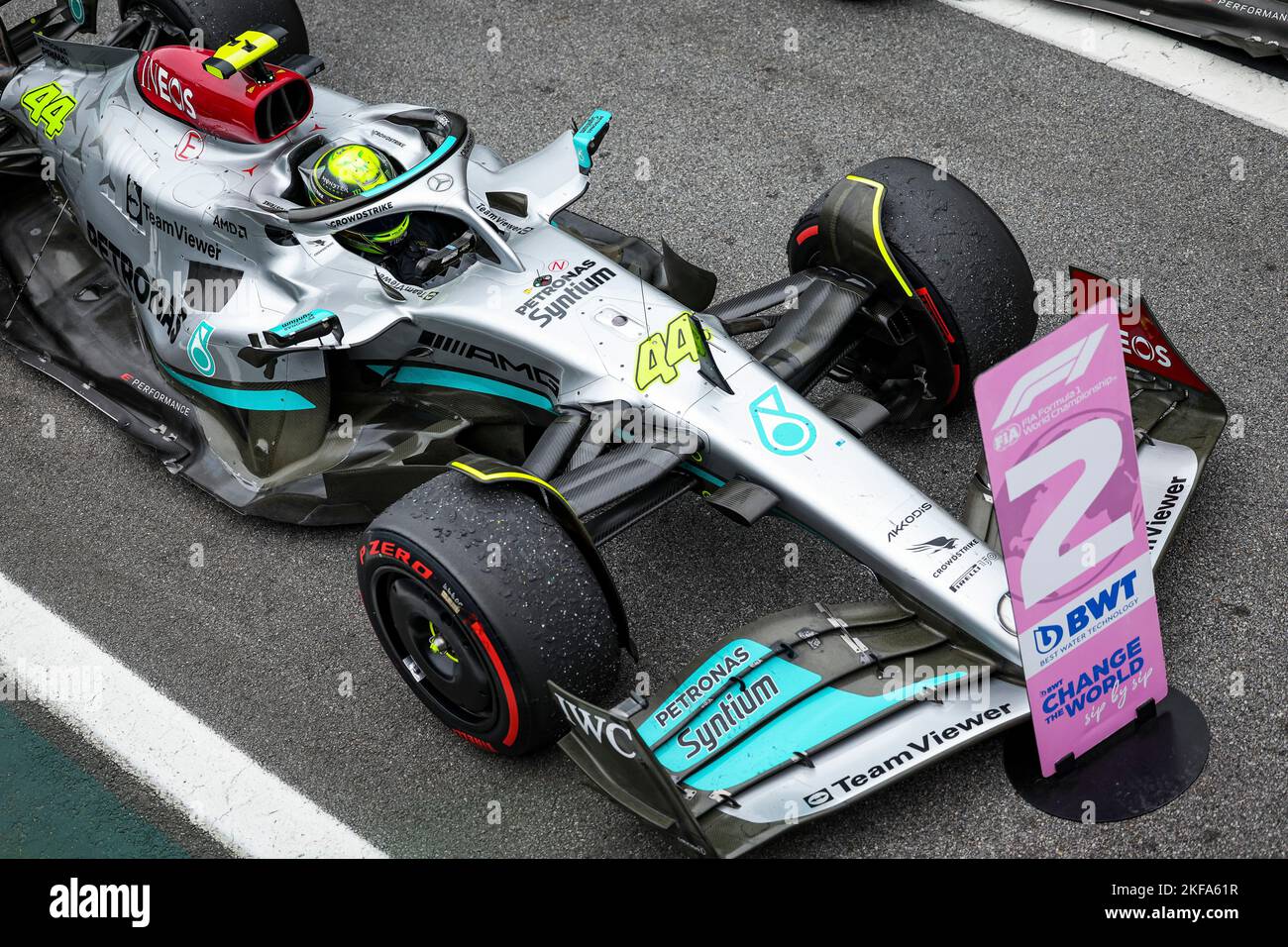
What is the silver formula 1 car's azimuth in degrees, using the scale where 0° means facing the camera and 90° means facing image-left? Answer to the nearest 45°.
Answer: approximately 315°

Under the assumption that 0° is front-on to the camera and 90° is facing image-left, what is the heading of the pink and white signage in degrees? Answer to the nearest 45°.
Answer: approximately 315°

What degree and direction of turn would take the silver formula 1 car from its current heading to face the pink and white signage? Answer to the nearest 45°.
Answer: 0° — it already faces it
